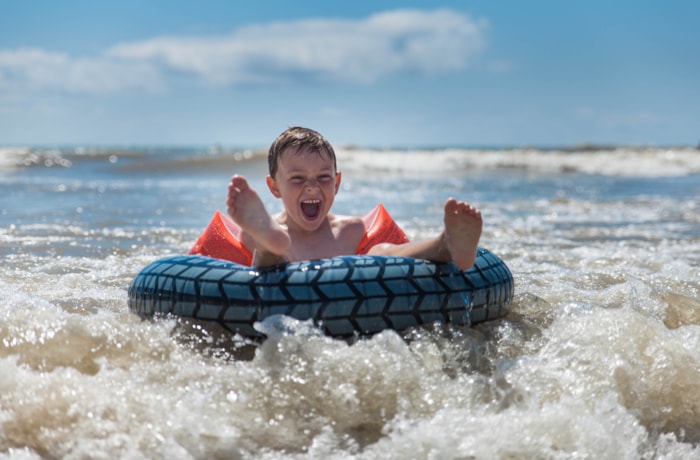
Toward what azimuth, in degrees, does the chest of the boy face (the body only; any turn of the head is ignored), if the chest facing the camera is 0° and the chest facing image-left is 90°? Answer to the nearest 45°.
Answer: approximately 0°
